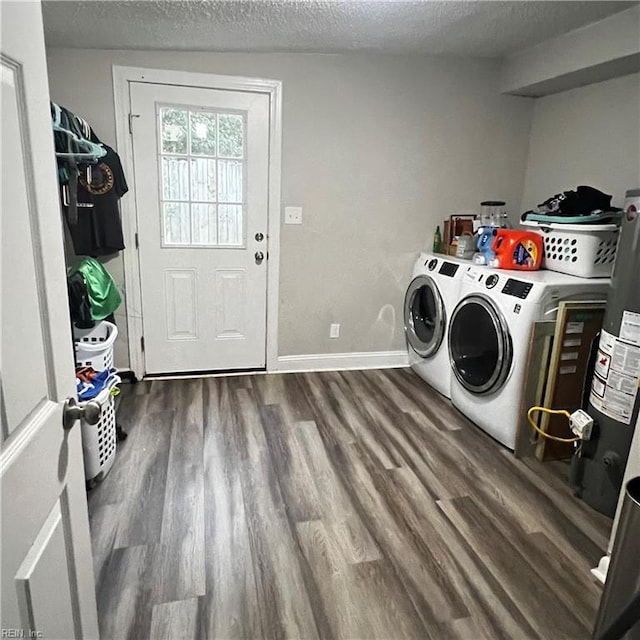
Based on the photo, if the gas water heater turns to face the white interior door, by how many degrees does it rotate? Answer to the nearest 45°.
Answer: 0° — it already faces it

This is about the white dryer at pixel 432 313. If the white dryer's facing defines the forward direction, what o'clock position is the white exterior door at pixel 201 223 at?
The white exterior door is roughly at 1 o'clock from the white dryer.

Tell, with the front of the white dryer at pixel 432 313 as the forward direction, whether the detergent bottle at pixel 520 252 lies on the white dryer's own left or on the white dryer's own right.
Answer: on the white dryer's own left

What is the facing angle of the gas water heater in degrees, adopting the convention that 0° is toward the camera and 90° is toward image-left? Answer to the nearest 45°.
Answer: approximately 45°

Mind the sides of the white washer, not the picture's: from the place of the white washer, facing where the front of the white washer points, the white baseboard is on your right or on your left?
on your right

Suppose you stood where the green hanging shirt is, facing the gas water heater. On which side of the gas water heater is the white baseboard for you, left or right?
left

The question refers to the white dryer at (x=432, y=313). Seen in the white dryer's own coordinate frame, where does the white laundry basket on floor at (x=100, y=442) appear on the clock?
The white laundry basket on floor is roughly at 12 o'clock from the white dryer.

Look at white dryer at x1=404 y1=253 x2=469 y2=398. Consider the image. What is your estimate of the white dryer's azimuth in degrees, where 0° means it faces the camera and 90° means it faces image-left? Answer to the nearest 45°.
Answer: approximately 45°
